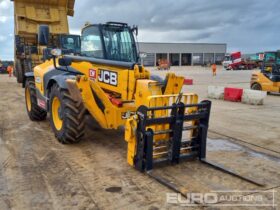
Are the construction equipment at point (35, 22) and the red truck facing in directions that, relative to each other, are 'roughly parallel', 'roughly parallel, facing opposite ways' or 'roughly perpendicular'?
roughly perpendicular

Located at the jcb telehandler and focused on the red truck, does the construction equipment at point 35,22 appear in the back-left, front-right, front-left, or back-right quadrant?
front-left

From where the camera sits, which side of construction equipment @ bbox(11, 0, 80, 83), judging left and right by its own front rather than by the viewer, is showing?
front

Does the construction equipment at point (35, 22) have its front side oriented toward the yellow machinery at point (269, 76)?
no

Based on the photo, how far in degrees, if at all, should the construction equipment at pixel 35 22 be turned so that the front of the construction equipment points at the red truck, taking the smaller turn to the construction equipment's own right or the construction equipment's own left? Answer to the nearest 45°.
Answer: approximately 135° to the construction equipment's own left

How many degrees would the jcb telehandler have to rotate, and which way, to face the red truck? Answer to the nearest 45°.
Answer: approximately 135° to its left

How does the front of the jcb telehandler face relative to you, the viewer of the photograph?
facing the viewer and to the right of the viewer

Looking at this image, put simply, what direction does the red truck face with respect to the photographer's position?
facing the viewer and to the left of the viewer

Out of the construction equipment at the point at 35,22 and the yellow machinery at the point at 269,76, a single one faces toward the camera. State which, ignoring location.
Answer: the construction equipment

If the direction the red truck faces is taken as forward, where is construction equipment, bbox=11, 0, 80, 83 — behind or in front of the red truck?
in front
